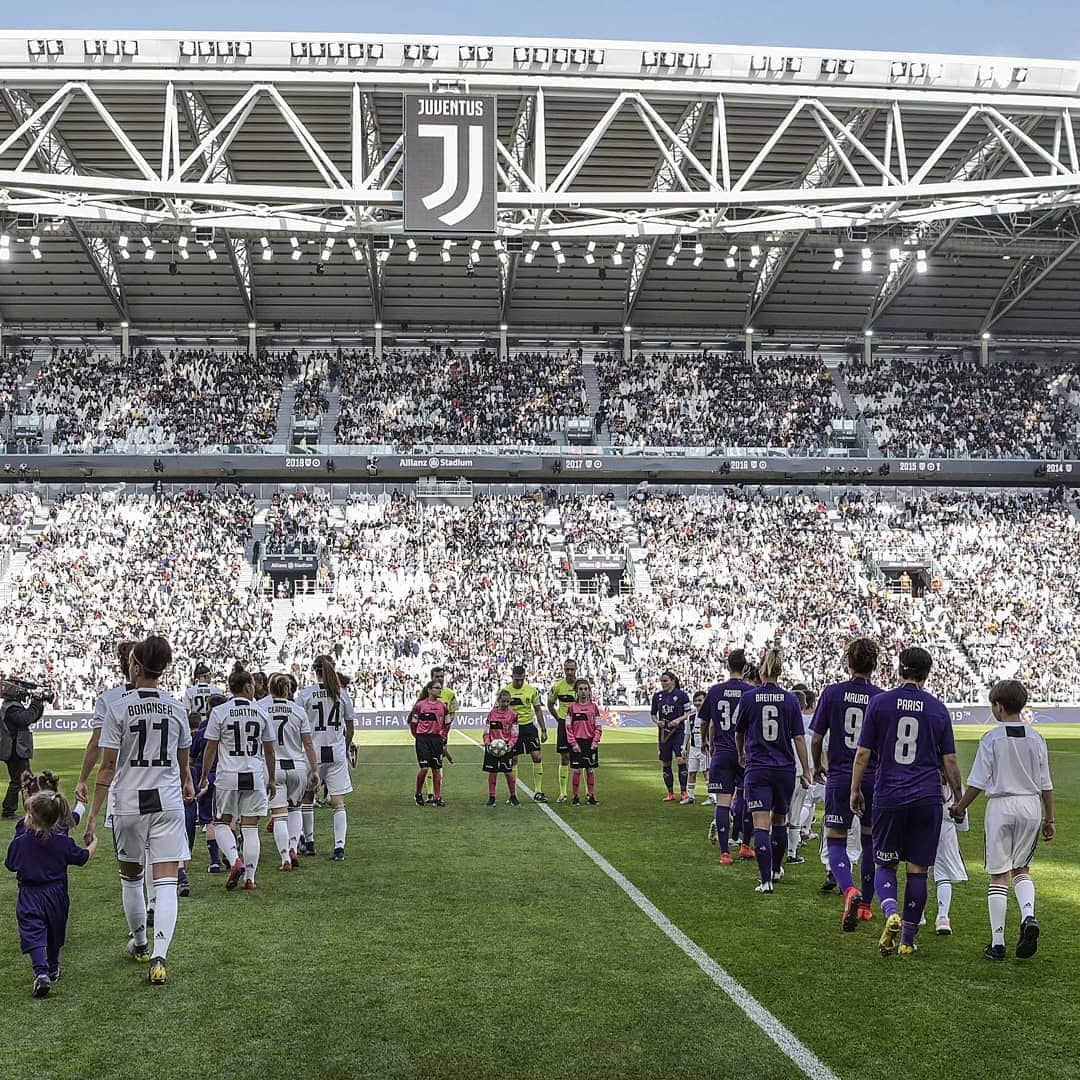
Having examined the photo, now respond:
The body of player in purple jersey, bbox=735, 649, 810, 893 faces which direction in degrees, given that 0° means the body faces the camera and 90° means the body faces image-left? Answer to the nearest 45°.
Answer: approximately 180°

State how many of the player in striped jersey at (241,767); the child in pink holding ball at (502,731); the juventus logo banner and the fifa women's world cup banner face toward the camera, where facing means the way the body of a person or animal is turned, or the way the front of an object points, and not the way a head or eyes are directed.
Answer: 3

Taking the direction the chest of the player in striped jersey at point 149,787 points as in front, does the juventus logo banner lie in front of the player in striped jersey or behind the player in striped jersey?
in front

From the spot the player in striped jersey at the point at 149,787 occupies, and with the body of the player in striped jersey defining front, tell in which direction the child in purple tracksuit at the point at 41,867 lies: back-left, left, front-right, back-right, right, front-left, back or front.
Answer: left

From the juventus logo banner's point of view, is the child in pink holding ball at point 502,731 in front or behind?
in front

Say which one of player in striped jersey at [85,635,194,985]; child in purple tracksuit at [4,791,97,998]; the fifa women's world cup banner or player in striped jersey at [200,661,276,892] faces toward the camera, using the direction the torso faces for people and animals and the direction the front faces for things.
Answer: the fifa women's world cup banner

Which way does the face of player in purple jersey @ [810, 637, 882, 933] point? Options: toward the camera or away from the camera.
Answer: away from the camera

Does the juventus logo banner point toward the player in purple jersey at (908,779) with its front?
yes

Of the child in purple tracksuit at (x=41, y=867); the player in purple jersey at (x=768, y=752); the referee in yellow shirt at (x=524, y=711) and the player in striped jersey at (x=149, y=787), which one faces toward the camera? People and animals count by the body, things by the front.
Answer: the referee in yellow shirt

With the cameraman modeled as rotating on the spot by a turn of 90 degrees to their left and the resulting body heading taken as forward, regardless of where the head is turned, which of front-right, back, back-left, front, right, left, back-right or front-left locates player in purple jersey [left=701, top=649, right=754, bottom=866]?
back-right

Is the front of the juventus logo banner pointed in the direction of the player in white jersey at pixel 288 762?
yes

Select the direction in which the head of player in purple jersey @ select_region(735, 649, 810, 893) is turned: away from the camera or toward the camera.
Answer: away from the camera

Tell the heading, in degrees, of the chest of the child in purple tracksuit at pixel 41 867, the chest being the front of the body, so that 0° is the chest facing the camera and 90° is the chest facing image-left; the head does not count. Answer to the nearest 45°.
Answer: approximately 180°

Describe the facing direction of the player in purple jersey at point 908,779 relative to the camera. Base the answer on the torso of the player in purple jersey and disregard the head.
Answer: away from the camera

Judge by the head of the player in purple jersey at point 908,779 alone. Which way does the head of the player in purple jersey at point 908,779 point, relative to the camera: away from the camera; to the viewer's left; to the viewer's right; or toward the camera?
away from the camera

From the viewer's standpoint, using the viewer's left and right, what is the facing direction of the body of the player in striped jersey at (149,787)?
facing away from the viewer

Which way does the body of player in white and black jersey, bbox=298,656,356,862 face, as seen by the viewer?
away from the camera

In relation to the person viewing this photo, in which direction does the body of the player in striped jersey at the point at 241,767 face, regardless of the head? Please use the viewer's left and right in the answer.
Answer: facing away from the viewer

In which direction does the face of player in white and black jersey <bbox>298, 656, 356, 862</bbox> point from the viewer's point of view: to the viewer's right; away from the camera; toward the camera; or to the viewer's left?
away from the camera
